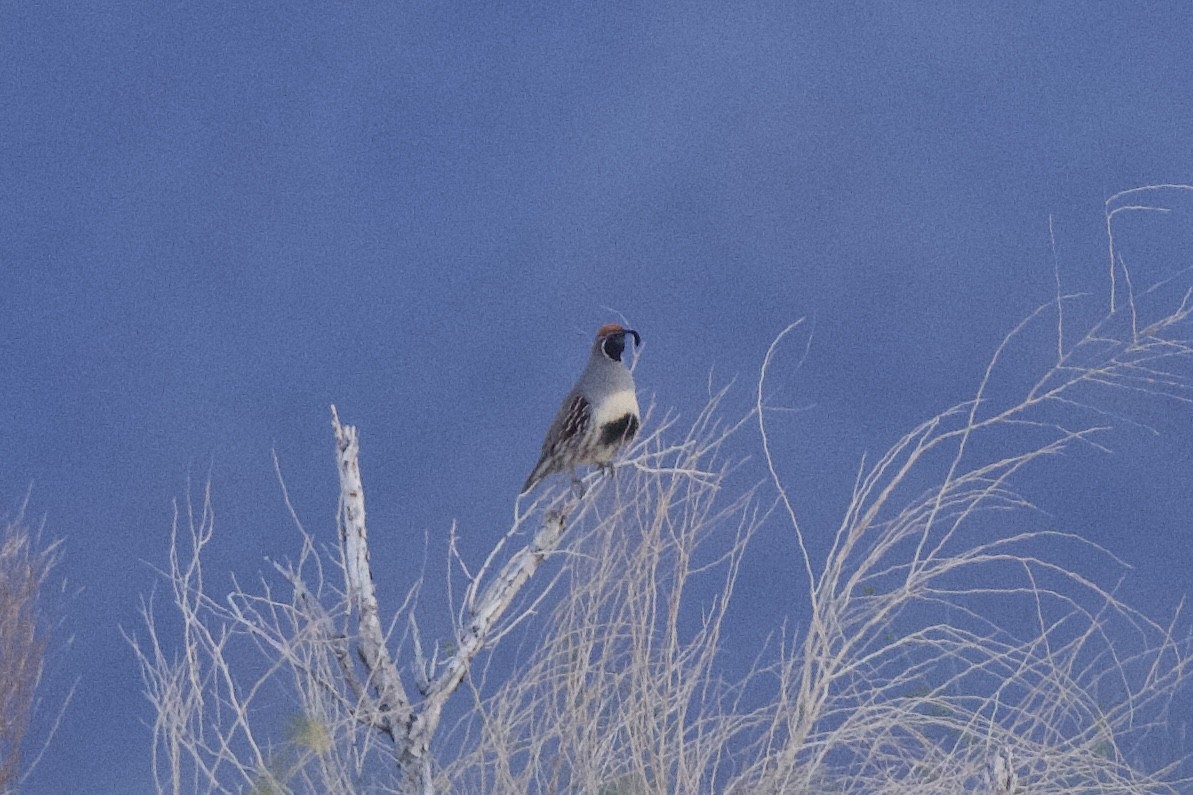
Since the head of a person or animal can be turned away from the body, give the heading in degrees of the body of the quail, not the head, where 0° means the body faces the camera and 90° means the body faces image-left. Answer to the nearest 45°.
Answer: approximately 315°
